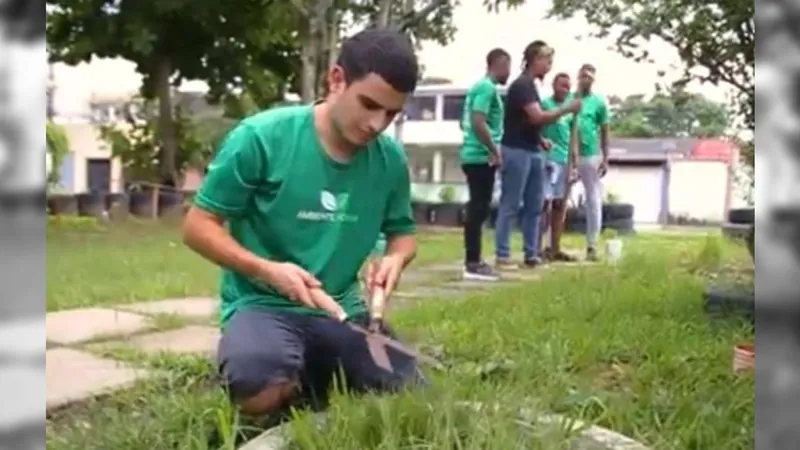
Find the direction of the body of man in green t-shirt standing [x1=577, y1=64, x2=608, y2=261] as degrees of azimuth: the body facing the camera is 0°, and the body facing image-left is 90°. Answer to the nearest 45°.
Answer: approximately 45°

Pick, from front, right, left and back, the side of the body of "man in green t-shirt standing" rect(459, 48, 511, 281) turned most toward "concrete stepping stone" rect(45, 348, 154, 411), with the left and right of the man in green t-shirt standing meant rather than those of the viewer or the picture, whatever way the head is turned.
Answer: right

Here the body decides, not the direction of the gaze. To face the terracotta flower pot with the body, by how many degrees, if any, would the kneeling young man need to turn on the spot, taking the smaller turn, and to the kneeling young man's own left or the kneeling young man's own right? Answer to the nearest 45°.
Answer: approximately 45° to the kneeling young man's own left

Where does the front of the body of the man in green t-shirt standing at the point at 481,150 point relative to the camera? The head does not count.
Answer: to the viewer's right

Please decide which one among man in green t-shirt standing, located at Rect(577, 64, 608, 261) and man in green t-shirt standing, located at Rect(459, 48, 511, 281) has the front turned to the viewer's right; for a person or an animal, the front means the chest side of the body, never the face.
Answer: man in green t-shirt standing, located at Rect(459, 48, 511, 281)

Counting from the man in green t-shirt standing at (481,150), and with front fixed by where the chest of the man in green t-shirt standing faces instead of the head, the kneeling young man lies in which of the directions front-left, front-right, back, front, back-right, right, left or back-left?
right

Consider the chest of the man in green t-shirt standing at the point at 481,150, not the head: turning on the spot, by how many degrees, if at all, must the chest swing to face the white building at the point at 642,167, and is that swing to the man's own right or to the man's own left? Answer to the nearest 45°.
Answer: approximately 45° to the man's own left

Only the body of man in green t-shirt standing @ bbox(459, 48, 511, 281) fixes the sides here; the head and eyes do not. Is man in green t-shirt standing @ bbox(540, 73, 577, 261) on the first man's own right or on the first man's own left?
on the first man's own left
